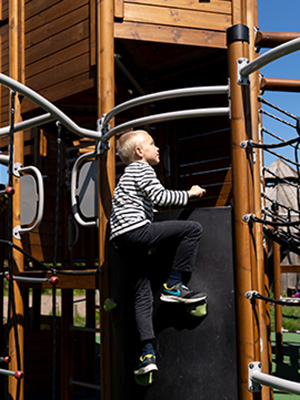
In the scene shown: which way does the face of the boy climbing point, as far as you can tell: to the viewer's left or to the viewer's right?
to the viewer's right

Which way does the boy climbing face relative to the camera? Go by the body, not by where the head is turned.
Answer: to the viewer's right
